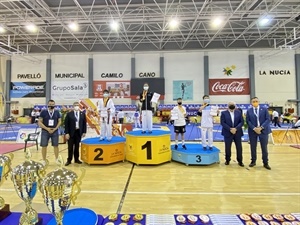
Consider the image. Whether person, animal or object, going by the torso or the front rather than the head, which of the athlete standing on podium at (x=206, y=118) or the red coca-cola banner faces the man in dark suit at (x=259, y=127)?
the red coca-cola banner

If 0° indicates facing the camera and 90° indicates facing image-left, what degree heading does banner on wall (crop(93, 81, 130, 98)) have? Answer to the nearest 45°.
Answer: approximately 0°

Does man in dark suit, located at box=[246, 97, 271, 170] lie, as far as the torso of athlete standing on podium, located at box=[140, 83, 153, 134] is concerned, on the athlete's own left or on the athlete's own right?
on the athlete's own left

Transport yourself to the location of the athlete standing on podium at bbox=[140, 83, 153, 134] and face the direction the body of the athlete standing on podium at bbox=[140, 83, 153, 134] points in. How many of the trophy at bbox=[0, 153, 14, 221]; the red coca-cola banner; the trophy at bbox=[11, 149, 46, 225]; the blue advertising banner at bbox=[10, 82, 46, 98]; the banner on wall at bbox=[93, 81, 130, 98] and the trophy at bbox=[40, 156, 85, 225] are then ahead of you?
3

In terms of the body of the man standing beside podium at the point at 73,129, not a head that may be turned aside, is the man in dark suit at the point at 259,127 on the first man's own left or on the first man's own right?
on the first man's own left

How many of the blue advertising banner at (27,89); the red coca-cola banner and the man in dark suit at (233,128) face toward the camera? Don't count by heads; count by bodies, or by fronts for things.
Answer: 3

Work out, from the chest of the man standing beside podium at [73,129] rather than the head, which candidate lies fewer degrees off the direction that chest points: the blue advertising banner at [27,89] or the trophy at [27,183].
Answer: the trophy

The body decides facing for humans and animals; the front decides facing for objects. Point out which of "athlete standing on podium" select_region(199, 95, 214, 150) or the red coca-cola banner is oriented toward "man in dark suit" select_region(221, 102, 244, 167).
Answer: the red coca-cola banner

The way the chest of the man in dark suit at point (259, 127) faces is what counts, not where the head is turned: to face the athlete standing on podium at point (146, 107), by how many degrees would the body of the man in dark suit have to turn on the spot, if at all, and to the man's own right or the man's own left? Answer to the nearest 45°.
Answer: approximately 90° to the man's own right
